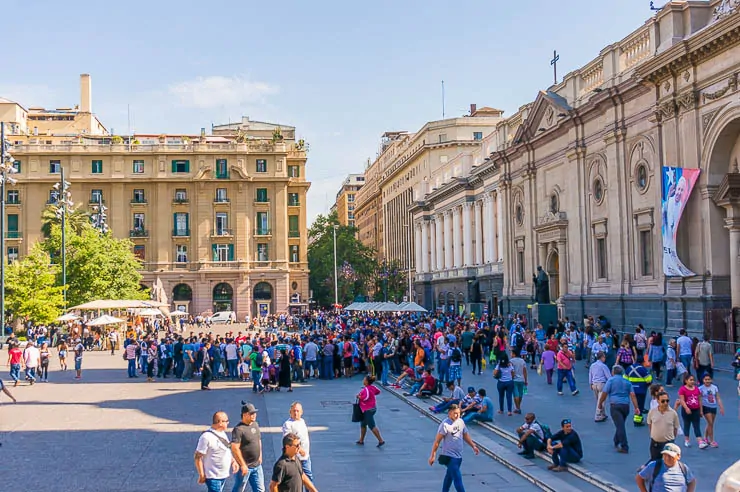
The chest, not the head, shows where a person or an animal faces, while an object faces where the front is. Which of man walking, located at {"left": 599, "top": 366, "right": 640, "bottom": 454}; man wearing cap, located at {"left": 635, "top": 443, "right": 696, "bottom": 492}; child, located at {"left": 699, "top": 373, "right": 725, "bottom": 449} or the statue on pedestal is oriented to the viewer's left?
the statue on pedestal

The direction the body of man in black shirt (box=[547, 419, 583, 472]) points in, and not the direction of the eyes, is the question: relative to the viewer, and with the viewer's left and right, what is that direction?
facing the viewer and to the left of the viewer

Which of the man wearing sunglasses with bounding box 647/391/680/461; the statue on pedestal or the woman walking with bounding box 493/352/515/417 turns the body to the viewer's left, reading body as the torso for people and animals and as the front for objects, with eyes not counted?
the statue on pedestal

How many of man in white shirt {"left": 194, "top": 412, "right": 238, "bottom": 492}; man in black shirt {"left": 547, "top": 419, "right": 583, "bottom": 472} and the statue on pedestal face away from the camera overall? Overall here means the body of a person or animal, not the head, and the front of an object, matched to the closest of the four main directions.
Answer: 0

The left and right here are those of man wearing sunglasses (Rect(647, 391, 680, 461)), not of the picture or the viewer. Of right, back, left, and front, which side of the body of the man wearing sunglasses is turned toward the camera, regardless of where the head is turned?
front

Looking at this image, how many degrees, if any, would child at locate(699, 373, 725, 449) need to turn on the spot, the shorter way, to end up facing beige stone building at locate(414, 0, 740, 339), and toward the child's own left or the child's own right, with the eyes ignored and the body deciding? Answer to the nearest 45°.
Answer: approximately 180°

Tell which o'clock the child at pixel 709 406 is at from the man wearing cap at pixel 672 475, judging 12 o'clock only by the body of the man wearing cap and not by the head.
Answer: The child is roughly at 6 o'clock from the man wearing cap.

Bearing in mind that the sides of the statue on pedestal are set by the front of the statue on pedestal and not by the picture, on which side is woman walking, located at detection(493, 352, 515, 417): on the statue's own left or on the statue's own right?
on the statue's own left

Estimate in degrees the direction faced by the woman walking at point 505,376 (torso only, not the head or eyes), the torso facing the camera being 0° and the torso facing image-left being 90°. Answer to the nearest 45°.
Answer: approximately 180°
